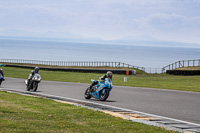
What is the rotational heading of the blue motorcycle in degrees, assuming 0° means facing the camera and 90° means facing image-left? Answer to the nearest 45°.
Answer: approximately 315°

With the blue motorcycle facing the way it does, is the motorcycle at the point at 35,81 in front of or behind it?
behind

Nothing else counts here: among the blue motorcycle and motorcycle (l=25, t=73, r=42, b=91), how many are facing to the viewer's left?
0

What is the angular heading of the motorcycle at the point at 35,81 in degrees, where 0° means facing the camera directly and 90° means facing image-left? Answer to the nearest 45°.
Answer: approximately 315°

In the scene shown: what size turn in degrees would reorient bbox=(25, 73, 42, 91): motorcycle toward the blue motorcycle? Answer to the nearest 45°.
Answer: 0° — it already faces it
